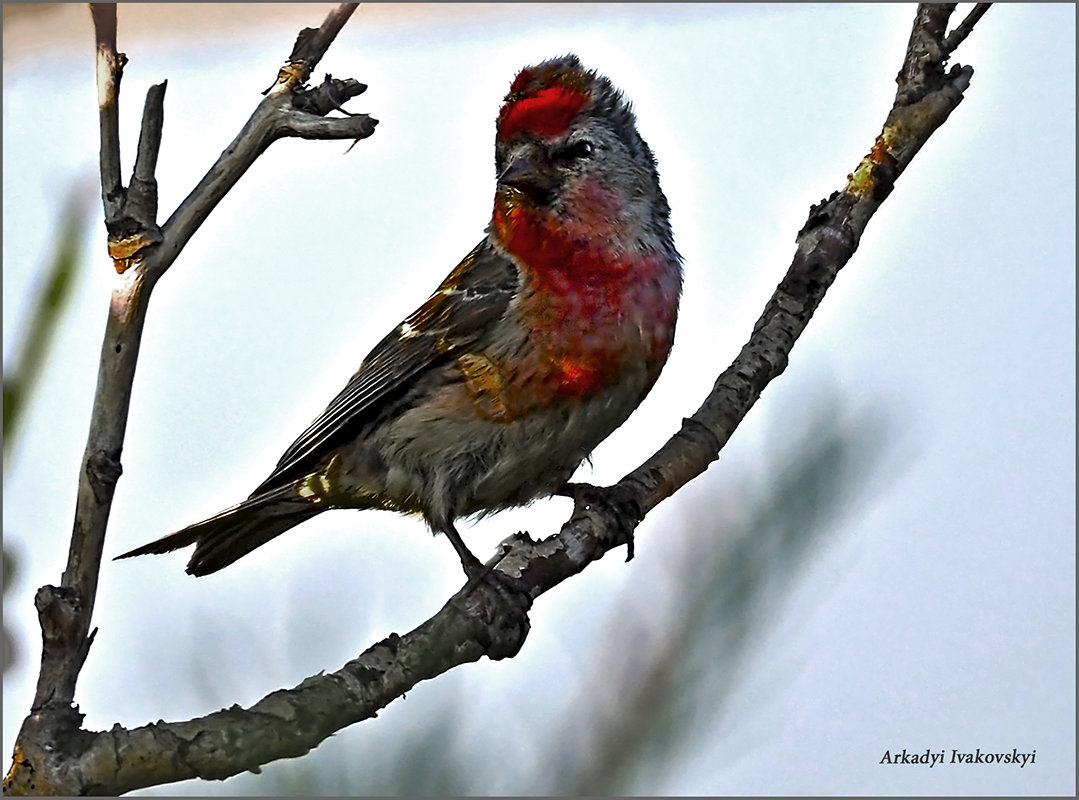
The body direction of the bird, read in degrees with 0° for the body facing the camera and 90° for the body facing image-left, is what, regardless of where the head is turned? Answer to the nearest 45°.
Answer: approximately 315°

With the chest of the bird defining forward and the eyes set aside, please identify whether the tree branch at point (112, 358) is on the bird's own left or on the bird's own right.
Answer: on the bird's own right
